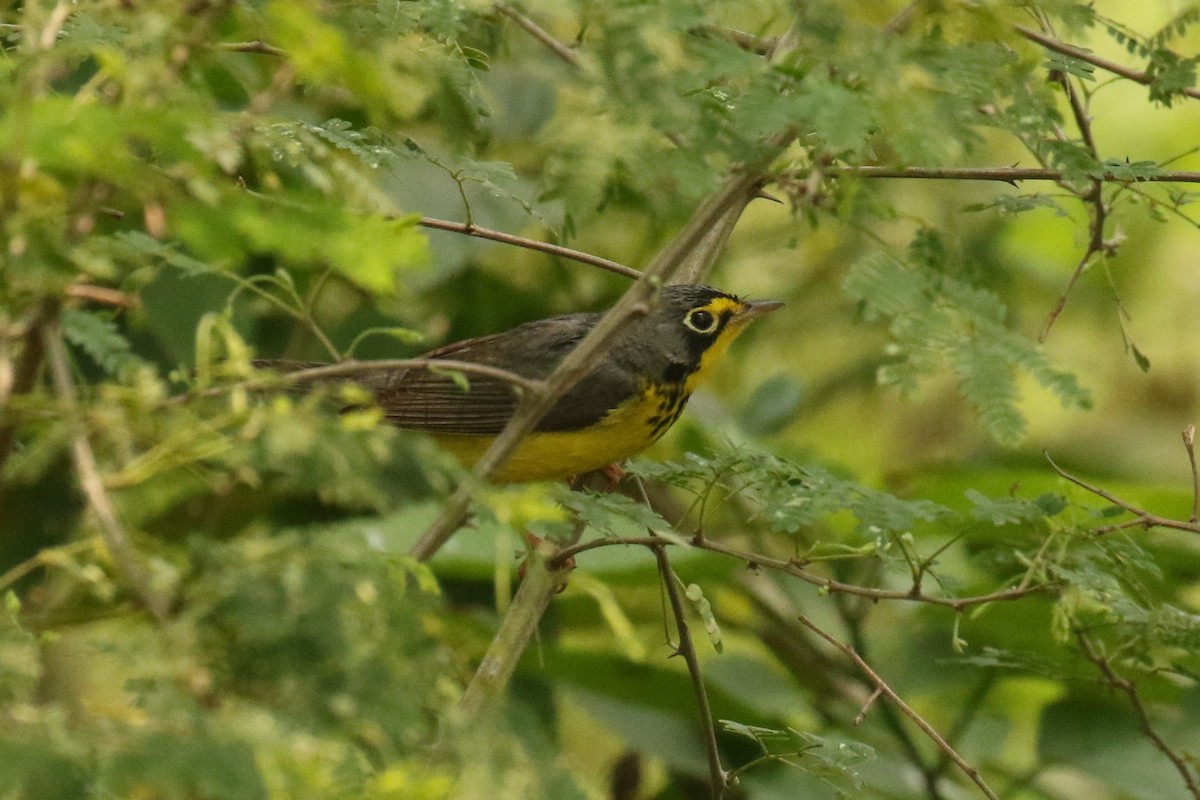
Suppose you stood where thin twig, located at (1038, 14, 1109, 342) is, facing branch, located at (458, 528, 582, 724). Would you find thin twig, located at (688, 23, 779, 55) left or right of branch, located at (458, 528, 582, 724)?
right

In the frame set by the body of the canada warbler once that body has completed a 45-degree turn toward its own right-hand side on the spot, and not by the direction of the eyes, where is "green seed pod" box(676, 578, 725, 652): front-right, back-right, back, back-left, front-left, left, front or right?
front-left

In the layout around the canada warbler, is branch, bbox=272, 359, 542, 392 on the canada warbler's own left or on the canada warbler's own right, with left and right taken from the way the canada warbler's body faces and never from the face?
on the canada warbler's own right

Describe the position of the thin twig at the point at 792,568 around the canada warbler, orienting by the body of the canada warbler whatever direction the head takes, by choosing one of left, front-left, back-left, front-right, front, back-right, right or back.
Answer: front

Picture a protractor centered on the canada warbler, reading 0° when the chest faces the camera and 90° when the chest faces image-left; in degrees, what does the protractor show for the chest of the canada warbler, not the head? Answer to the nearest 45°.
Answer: approximately 270°

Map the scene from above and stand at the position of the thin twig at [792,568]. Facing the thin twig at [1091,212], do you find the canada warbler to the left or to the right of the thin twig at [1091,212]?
left
